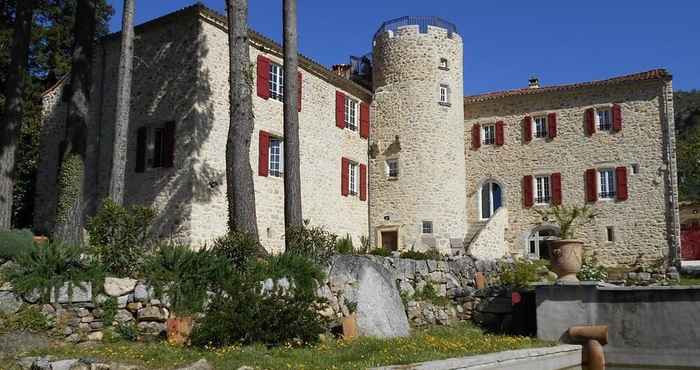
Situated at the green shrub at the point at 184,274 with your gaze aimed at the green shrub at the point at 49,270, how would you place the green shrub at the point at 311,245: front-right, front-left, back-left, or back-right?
back-right

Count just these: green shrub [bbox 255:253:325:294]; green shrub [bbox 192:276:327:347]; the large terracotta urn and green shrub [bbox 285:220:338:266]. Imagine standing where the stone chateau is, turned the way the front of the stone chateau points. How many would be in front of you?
4

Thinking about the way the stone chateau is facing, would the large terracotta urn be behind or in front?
in front

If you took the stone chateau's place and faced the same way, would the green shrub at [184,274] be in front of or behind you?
in front

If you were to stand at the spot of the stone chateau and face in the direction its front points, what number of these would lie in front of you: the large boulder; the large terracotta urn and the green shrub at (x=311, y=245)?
3

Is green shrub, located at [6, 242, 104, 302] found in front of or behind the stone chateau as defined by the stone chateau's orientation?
in front

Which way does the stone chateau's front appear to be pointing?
toward the camera

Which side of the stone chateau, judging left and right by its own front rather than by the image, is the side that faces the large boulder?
front

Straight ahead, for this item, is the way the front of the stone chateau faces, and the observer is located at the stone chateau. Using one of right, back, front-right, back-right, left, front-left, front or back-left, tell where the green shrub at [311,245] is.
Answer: front

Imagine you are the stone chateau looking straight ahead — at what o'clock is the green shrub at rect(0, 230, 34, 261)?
The green shrub is roughly at 1 o'clock from the stone chateau.

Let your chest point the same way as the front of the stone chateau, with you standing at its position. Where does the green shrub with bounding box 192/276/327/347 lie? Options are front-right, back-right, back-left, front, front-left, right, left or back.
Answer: front

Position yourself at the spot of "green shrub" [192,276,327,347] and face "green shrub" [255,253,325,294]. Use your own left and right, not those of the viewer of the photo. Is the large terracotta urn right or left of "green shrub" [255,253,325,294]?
right
